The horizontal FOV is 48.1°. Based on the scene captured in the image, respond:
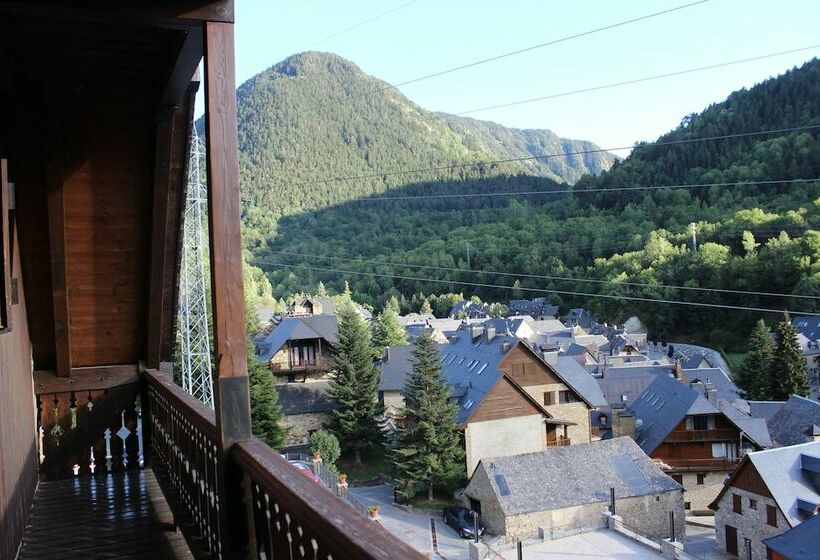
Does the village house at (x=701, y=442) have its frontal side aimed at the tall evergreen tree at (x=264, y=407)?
no

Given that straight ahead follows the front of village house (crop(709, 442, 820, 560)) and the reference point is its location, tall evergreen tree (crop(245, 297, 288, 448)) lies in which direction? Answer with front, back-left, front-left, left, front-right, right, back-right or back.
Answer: front-right

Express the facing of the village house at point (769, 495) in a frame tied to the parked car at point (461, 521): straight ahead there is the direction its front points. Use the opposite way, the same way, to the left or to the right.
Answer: to the right

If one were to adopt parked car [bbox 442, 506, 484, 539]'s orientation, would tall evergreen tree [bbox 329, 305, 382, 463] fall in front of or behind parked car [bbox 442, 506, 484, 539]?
behind

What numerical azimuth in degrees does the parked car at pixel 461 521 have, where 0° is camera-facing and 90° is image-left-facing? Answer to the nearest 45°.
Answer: approximately 315°

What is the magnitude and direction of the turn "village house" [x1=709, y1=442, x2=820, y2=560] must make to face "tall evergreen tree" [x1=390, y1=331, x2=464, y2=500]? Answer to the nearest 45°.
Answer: approximately 45° to its right

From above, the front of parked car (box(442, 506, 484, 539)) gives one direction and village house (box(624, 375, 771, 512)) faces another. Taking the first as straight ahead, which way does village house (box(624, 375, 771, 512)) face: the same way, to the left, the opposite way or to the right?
the same way

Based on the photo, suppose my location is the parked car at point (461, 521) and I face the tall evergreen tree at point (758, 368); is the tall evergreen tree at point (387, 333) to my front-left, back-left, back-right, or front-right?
front-left

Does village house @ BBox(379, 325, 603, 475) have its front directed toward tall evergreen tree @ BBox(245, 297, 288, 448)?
no

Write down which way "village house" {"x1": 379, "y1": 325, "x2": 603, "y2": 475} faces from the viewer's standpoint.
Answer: facing the viewer and to the right of the viewer

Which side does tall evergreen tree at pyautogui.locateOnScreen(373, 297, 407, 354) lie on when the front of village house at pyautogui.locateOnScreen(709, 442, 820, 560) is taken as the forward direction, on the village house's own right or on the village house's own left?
on the village house's own right

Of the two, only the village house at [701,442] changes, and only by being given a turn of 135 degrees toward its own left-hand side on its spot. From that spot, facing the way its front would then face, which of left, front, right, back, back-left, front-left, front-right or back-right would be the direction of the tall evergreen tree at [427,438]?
back-left
